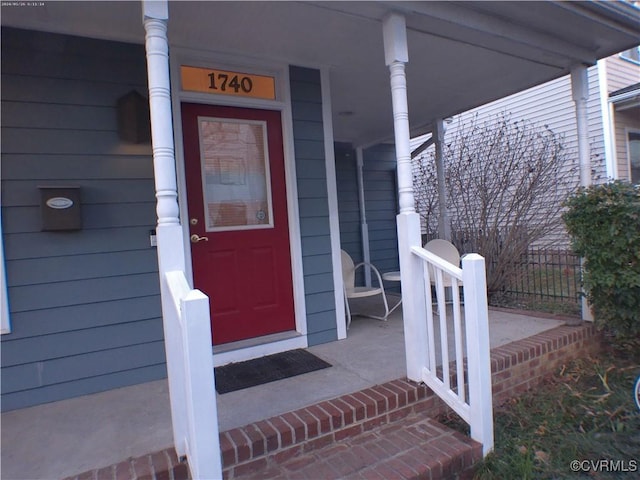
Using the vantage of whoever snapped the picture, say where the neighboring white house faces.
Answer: facing the viewer and to the right of the viewer

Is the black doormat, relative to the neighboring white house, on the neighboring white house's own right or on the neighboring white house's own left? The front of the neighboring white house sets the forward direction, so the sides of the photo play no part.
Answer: on the neighboring white house's own right

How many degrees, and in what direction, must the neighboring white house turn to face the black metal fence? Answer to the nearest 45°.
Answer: approximately 45° to its right

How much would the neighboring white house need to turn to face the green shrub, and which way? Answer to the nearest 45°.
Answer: approximately 45° to its right

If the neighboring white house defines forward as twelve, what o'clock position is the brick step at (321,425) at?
The brick step is roughly at 2 o'clock from the neighboring white house.

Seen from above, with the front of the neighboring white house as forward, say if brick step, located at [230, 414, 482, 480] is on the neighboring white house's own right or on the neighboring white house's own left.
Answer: on the neighboring white house's own right

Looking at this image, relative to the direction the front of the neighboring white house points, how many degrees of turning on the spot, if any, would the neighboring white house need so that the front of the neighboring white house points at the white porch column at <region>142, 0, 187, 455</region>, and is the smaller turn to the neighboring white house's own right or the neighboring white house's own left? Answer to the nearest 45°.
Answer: approximately 45° to the neighboring white house's own right

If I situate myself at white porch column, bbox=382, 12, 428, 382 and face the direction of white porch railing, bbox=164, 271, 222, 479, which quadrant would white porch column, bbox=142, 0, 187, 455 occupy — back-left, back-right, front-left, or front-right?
front-right

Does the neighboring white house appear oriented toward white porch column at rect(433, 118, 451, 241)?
no

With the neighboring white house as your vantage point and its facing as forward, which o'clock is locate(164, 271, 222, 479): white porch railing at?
The white porch railing is roughly at 2 o'clock from the neighboring white house.

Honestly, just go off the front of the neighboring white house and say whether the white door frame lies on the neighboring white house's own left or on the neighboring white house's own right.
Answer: on the neighboring white house's own right

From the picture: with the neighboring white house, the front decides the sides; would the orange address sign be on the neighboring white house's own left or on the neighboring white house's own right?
on the neighboring white house's own right

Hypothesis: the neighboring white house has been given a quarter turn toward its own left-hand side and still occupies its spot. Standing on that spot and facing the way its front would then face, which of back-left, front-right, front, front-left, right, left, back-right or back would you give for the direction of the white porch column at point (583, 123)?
back-right

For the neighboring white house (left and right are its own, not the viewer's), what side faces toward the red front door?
right
